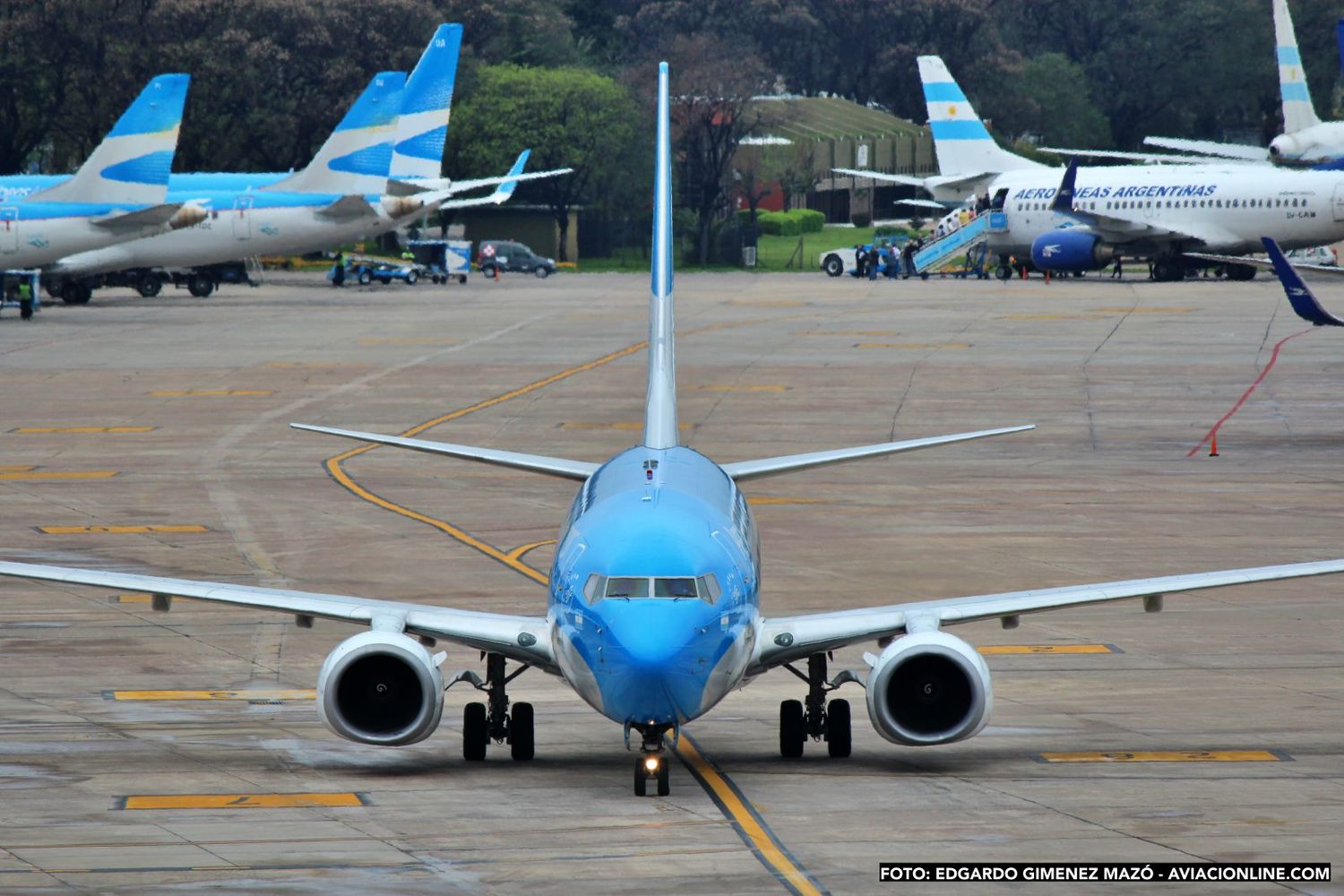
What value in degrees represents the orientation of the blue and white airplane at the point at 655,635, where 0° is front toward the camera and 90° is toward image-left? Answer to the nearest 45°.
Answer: approximately 0°
